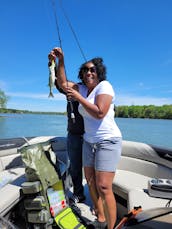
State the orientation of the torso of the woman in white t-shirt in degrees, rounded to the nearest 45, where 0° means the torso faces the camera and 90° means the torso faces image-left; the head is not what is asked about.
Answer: approximately 45°
